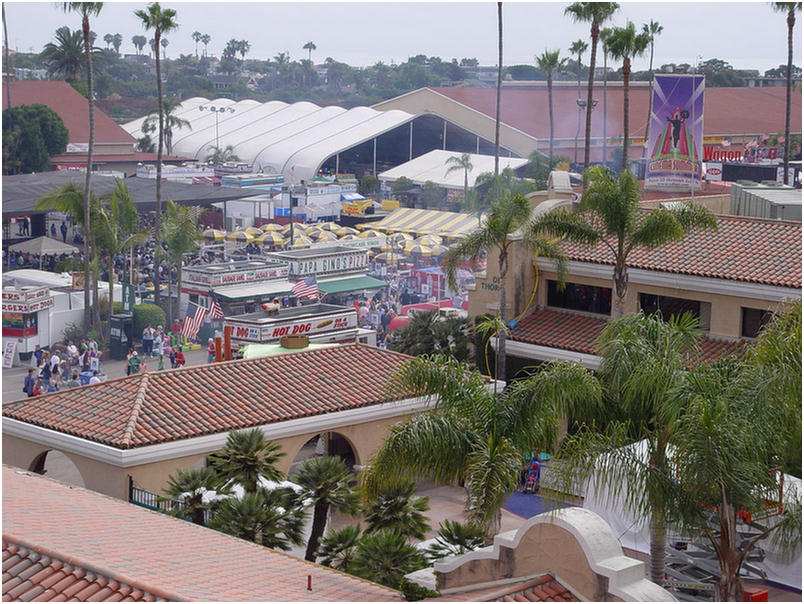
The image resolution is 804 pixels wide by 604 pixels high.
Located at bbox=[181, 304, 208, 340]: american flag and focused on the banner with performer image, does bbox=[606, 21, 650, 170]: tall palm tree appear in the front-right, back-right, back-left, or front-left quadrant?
front-left

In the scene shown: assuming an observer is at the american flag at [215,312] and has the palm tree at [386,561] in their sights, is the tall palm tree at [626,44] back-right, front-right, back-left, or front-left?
back-left

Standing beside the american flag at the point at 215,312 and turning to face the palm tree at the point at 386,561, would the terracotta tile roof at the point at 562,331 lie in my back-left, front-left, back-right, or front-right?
front-left

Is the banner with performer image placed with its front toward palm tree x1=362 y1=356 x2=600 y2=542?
yes

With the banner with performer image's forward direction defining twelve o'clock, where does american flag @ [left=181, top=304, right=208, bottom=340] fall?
The american flag is roughly at 2 o'clock from the banner with performer image.

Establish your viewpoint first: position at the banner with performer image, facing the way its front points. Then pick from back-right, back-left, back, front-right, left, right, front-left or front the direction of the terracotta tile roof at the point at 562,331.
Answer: front

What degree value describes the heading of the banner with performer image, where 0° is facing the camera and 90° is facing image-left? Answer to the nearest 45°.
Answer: approximately 0°

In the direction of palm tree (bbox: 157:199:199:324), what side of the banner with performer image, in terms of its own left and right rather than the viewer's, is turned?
right

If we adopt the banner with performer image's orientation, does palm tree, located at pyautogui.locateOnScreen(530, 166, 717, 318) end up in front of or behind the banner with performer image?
in front

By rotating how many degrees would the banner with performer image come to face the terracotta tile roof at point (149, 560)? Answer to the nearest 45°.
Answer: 0° — it already faces it

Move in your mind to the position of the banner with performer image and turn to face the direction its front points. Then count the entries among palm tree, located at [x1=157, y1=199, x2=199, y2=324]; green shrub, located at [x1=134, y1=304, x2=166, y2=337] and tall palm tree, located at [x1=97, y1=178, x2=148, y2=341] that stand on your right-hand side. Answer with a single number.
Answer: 3

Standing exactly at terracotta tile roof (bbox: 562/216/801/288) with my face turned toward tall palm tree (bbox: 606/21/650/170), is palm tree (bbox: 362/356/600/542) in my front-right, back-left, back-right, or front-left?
back-left

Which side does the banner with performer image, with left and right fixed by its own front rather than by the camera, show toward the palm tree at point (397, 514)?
front

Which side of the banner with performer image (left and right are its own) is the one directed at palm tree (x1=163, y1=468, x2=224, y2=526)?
front

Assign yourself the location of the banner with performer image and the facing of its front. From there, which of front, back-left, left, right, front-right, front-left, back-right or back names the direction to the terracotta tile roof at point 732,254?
front
